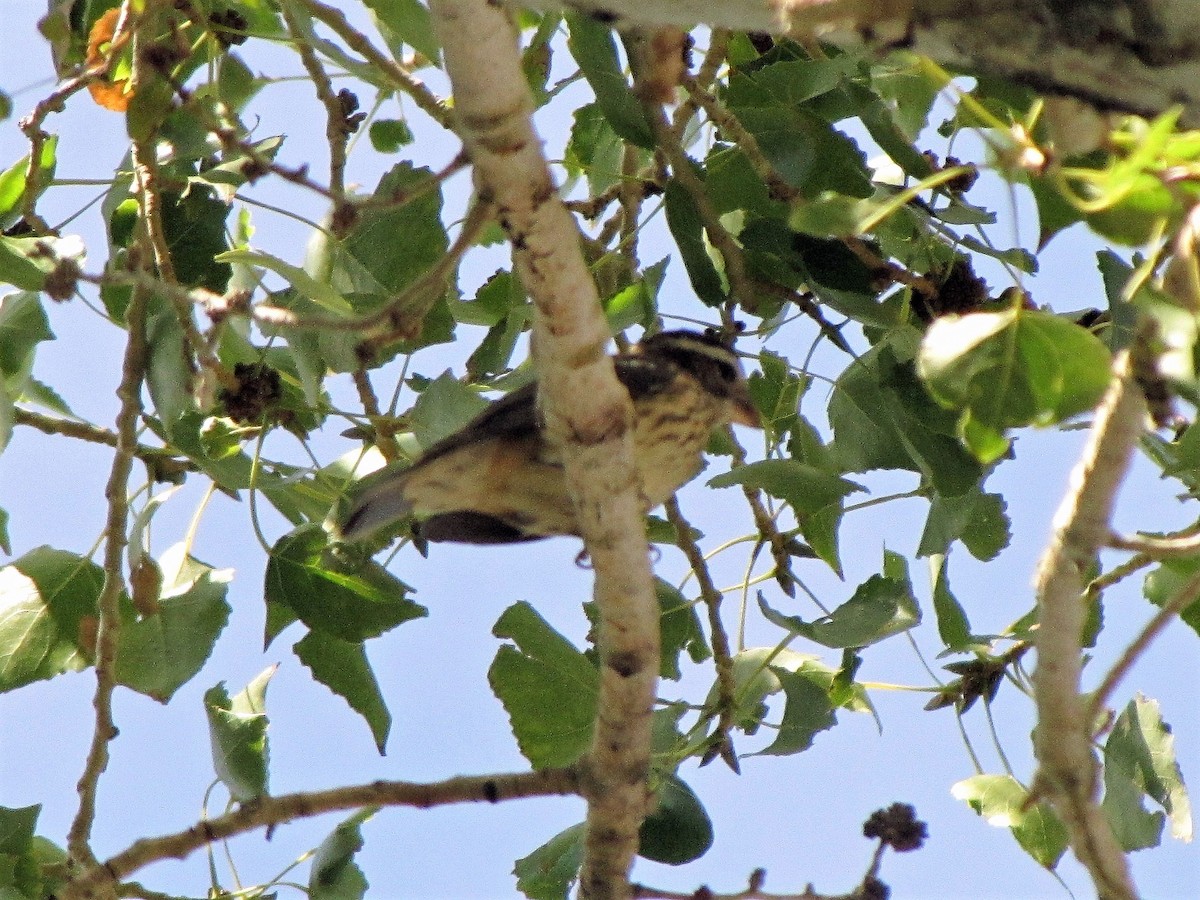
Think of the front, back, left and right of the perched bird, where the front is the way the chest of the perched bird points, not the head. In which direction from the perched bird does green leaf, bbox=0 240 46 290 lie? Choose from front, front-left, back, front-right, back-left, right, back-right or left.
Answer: back-right

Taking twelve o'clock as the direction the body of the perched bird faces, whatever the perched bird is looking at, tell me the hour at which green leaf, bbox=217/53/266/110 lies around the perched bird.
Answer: The green leaf is roughly at 5 o'clock from the perched bird.

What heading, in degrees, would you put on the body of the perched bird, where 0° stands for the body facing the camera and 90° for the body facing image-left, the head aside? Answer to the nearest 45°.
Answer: approximately 270°

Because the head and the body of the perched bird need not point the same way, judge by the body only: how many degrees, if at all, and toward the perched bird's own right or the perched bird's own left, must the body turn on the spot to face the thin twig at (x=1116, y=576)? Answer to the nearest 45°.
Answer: approximately 45° to the perched bird's own right

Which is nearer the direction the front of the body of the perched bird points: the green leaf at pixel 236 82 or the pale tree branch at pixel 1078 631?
the pale tree branch
